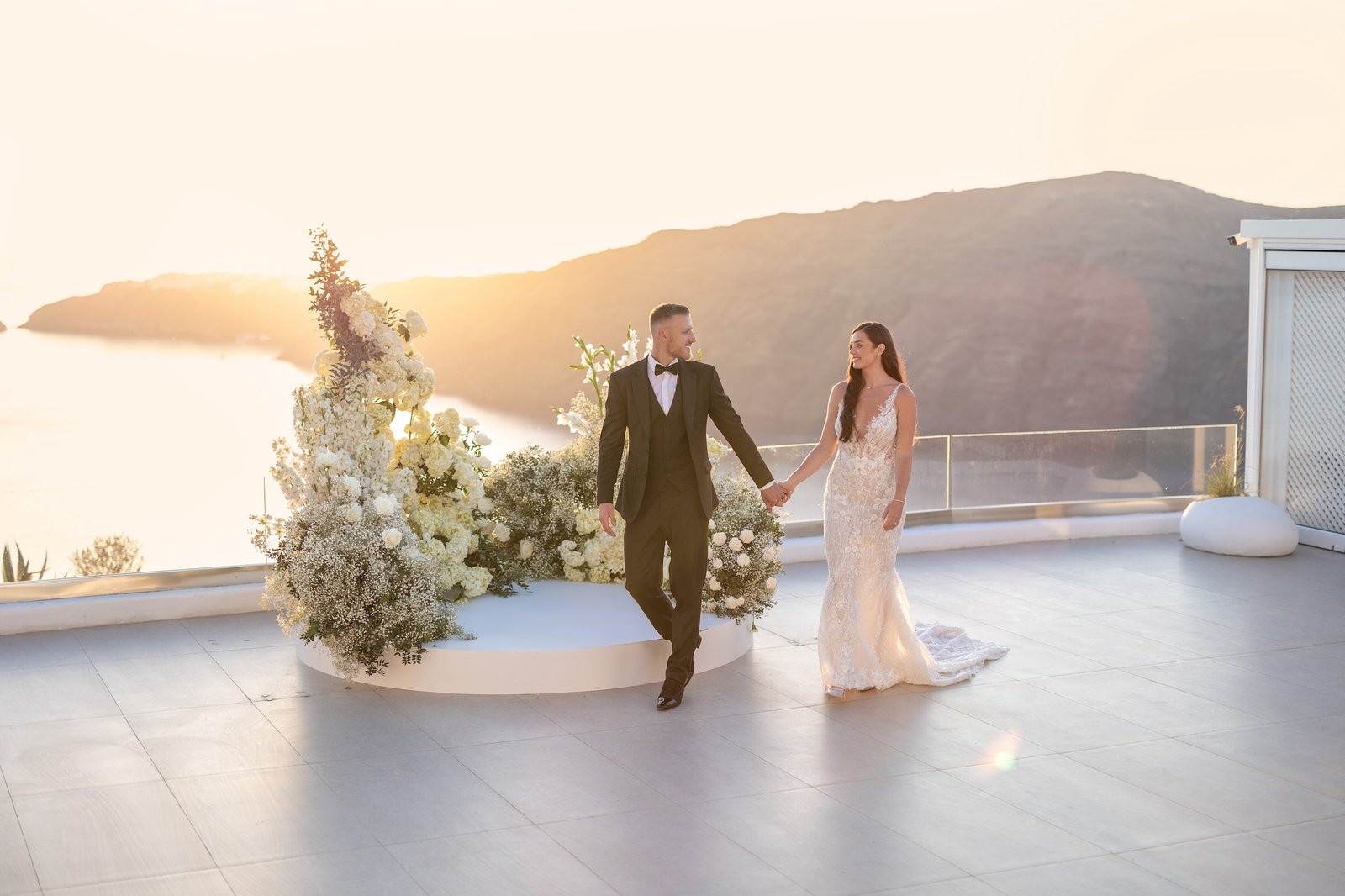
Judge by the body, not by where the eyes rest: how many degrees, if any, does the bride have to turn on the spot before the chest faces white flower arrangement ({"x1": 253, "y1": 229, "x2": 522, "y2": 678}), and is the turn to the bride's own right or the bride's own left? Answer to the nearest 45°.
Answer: approximately 45° to the bride's own right

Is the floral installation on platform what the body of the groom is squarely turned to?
no

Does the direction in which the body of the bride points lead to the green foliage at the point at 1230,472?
no

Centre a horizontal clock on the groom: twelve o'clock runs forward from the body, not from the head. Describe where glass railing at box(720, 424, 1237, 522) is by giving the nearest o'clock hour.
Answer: The glass railing is roughly at 7 o'clock from the groom.

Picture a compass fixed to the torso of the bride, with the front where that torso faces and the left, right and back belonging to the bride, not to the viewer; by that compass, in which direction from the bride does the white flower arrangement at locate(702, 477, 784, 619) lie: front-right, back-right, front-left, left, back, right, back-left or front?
right

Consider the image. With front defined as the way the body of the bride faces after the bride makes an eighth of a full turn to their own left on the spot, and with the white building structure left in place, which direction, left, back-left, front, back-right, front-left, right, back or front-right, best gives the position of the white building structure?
back-left

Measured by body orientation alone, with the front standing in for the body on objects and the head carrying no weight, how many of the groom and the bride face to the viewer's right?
0

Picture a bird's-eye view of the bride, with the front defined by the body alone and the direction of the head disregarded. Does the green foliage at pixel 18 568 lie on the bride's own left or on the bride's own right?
on the bride's own right

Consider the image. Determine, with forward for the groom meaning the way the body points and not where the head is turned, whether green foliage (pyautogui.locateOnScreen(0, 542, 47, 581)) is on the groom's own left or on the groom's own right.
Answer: on the groom's own right

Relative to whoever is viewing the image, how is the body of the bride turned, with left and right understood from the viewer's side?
facing the viewer and to the left of the viewer

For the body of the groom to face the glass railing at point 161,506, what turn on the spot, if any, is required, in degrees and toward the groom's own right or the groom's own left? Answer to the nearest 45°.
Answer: approximately 135° to the groom's own right

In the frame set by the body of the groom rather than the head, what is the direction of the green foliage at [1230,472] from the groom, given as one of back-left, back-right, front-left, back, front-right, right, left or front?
back-left

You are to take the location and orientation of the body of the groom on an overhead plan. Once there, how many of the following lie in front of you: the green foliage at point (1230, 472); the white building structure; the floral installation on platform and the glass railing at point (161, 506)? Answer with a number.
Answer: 0

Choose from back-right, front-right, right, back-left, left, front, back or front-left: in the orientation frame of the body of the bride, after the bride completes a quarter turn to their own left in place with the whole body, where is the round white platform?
back-right

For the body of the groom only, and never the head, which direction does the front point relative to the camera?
toward the camera
